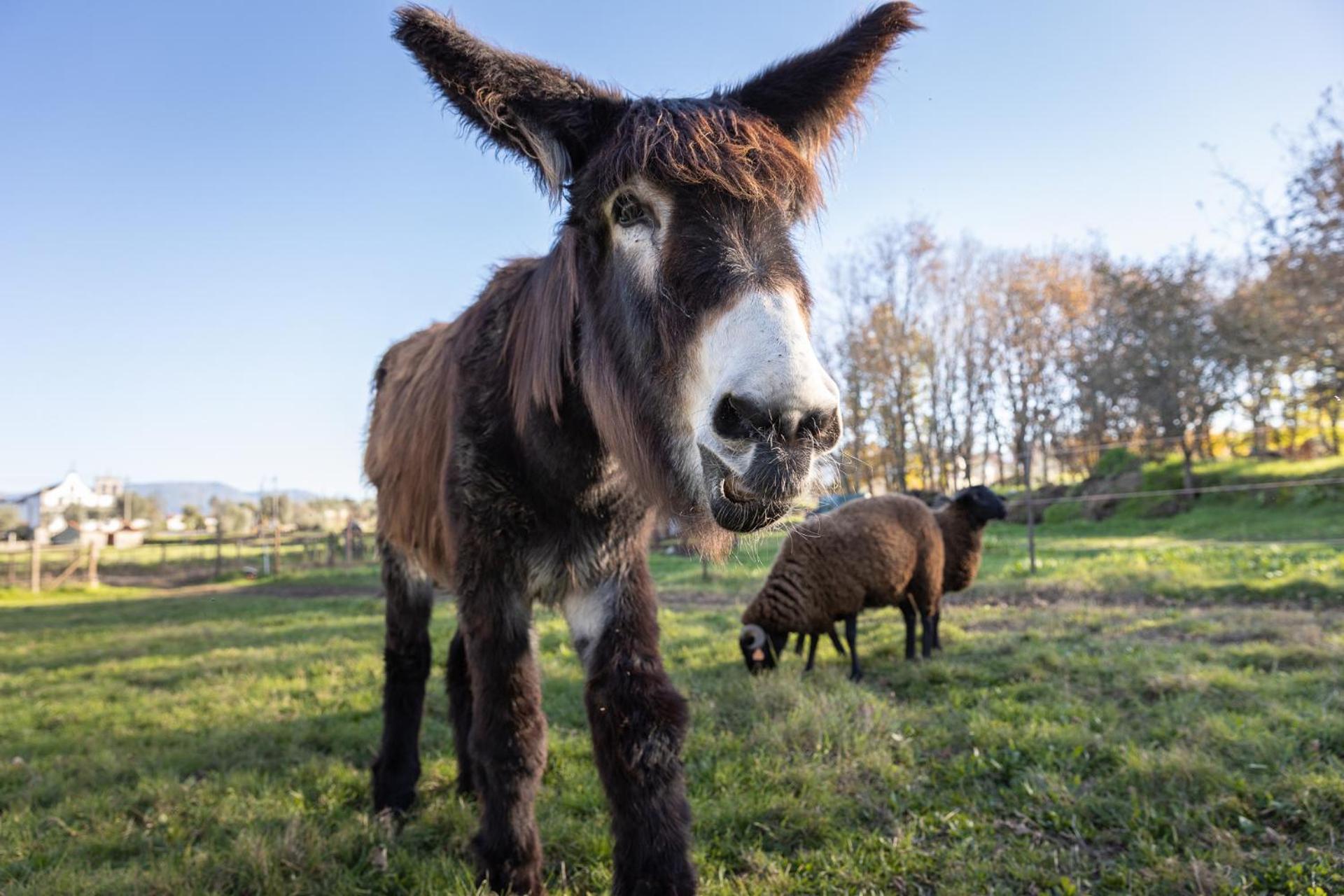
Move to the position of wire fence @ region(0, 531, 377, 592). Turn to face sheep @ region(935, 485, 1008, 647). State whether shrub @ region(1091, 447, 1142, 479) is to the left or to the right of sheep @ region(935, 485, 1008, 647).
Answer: left

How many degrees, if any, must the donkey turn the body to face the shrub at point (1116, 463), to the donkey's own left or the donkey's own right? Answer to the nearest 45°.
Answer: approximately 90° to the donkey's own left

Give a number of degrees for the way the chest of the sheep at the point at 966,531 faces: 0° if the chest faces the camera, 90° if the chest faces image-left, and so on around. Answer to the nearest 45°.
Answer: approximately 270°

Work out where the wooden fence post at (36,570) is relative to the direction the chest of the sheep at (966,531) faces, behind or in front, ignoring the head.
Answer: behind

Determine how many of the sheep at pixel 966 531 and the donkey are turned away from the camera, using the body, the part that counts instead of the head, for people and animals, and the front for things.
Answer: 0

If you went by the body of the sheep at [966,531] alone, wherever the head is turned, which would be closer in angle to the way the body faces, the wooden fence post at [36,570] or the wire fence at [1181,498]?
the wire fence

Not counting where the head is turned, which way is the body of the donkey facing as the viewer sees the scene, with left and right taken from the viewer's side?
facing the viewer and to the right of the viewer

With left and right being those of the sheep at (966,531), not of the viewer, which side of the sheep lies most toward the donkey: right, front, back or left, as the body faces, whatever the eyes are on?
right

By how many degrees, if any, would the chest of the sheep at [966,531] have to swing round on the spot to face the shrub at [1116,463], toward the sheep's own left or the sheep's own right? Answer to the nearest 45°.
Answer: approximately 90° to the sheep's own left
